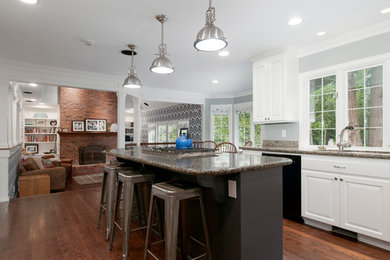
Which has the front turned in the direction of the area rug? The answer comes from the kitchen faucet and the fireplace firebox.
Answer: the fireplace firebox

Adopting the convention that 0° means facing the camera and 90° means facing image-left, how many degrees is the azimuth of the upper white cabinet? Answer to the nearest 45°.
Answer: approximately 45°

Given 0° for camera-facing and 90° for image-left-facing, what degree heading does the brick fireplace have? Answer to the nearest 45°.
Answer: approximately 0°

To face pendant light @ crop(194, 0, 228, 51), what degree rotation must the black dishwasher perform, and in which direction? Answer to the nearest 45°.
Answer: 0° — it already faces it
